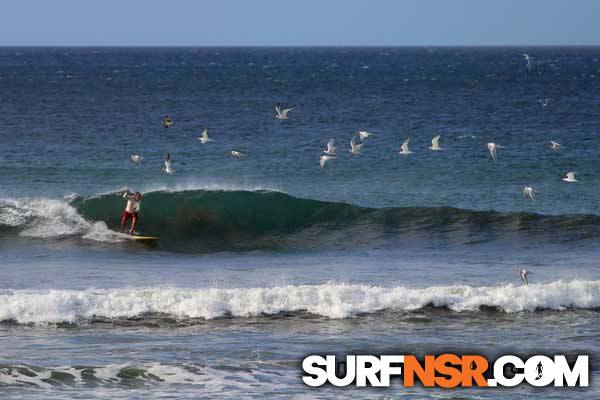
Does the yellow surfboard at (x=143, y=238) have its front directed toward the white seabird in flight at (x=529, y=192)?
yes

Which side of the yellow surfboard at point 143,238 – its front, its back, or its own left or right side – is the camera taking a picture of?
right
